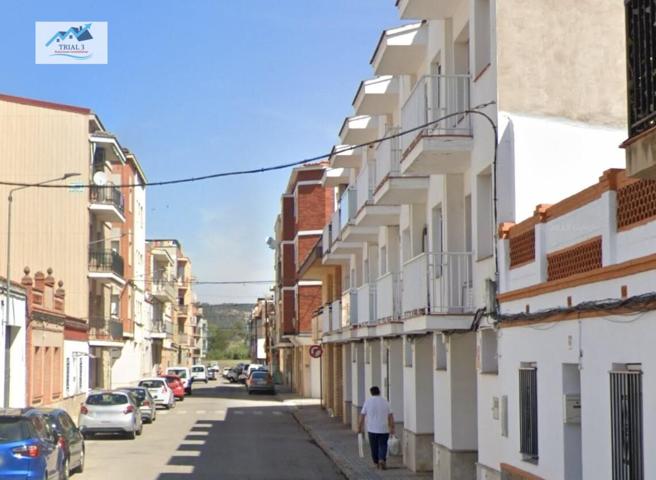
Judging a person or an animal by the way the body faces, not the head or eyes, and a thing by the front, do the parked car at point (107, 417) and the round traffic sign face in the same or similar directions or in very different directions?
very different directions

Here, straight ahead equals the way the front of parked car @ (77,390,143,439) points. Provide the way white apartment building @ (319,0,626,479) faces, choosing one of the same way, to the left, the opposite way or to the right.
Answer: to the left

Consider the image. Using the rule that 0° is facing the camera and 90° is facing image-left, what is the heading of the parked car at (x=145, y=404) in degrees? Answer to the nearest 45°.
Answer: approximately 180°

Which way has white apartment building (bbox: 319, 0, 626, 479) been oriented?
to the viewer's left

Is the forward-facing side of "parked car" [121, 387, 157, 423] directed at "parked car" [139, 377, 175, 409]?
yes

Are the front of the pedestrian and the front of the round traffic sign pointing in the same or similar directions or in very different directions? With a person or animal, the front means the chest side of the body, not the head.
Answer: very different directions

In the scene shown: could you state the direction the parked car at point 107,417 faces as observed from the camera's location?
facing away from the viewer

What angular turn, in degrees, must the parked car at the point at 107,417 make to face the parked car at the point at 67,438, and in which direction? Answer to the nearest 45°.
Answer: approximately 180°

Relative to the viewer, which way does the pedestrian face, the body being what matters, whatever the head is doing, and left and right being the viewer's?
facing away from the viewer

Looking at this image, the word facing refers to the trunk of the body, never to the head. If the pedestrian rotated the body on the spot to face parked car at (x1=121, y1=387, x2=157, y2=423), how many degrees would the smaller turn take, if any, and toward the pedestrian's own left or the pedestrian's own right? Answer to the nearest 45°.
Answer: approximately 45° to the pedestrian's own left

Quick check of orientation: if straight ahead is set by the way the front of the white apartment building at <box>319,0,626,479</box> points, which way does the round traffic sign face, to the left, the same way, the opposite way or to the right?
to the left
